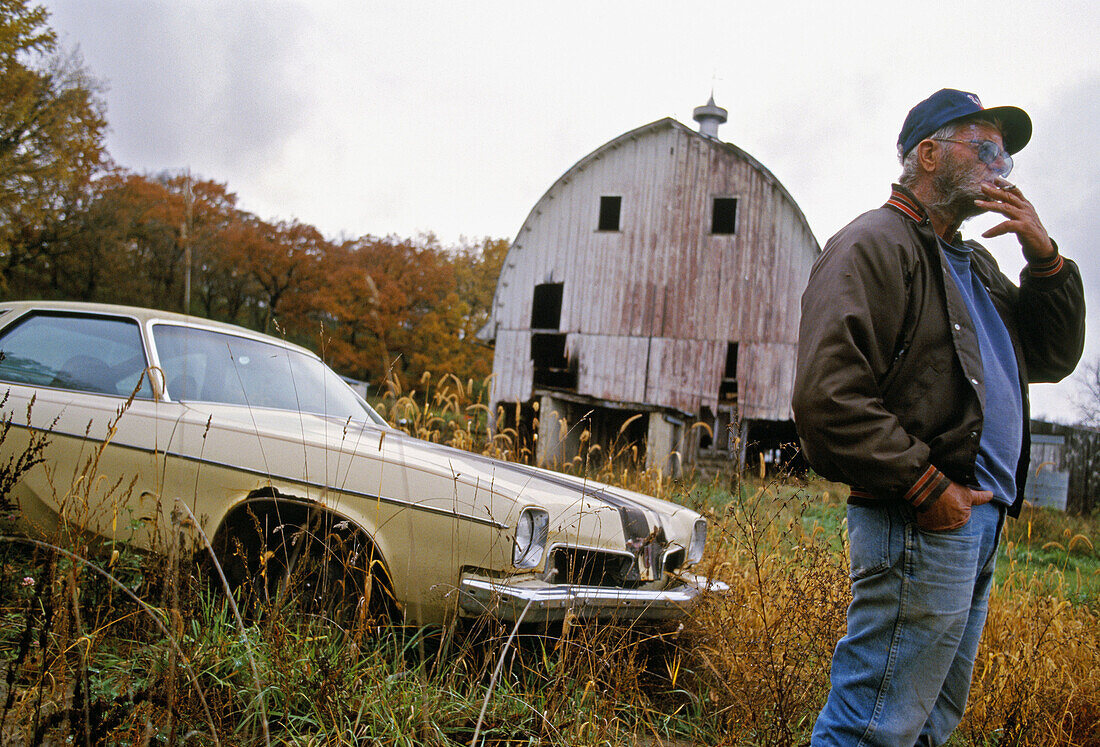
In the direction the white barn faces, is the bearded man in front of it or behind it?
in front

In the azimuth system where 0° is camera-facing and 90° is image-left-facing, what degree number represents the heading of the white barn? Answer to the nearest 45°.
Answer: approximately 0°

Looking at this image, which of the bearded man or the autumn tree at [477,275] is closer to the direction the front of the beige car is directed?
the bearded man

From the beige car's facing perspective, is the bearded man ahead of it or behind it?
ahead

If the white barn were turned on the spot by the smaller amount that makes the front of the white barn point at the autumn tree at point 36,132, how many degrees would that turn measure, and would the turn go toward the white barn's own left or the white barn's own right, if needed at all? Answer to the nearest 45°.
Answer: approximately 90° to the white barn's own right

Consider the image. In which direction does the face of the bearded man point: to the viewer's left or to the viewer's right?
to the viewer's right

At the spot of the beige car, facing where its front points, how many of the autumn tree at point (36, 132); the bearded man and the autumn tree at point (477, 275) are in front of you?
1

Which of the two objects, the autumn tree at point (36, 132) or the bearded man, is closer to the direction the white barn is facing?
the bearded man

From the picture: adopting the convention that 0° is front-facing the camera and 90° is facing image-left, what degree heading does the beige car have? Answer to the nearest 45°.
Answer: approximately 315°

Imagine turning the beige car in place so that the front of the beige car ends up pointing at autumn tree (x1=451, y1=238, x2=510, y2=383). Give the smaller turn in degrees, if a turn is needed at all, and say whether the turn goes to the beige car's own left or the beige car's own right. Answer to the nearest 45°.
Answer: approximately 135° to the beige car's own left

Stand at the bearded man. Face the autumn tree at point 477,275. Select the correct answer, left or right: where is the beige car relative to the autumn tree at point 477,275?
left

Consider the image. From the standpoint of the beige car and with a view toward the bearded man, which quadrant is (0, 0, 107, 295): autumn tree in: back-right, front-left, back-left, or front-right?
back-left
